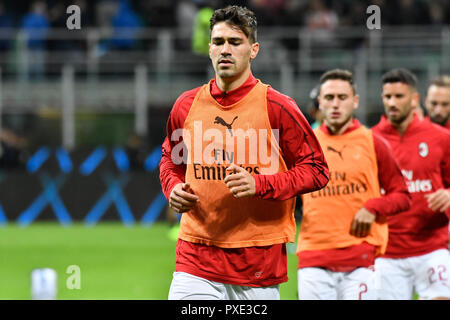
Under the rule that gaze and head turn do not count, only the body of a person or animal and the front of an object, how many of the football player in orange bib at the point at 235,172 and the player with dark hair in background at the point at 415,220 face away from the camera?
0

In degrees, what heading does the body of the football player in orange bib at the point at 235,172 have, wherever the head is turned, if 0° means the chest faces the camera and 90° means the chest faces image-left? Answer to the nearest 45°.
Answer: approximately 45°

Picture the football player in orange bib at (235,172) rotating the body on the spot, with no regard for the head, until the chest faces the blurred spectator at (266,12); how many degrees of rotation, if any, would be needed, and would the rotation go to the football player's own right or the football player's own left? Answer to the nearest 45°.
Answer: approximately 135° to the football player's own right

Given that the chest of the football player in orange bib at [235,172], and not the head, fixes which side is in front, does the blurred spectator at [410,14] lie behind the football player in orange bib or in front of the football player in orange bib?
behind

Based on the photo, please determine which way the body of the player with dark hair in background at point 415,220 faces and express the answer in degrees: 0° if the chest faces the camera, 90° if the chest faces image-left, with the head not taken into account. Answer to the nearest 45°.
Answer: approximately 45°

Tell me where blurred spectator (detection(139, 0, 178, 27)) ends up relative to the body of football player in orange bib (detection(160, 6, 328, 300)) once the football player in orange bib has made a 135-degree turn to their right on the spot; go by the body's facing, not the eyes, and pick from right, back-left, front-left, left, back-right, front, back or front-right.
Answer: front

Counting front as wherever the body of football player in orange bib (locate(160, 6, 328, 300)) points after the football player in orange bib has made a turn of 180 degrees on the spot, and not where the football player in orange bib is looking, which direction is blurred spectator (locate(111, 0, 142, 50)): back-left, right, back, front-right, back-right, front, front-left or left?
front-left

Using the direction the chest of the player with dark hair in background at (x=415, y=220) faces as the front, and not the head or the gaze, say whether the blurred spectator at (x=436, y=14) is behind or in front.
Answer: behind
